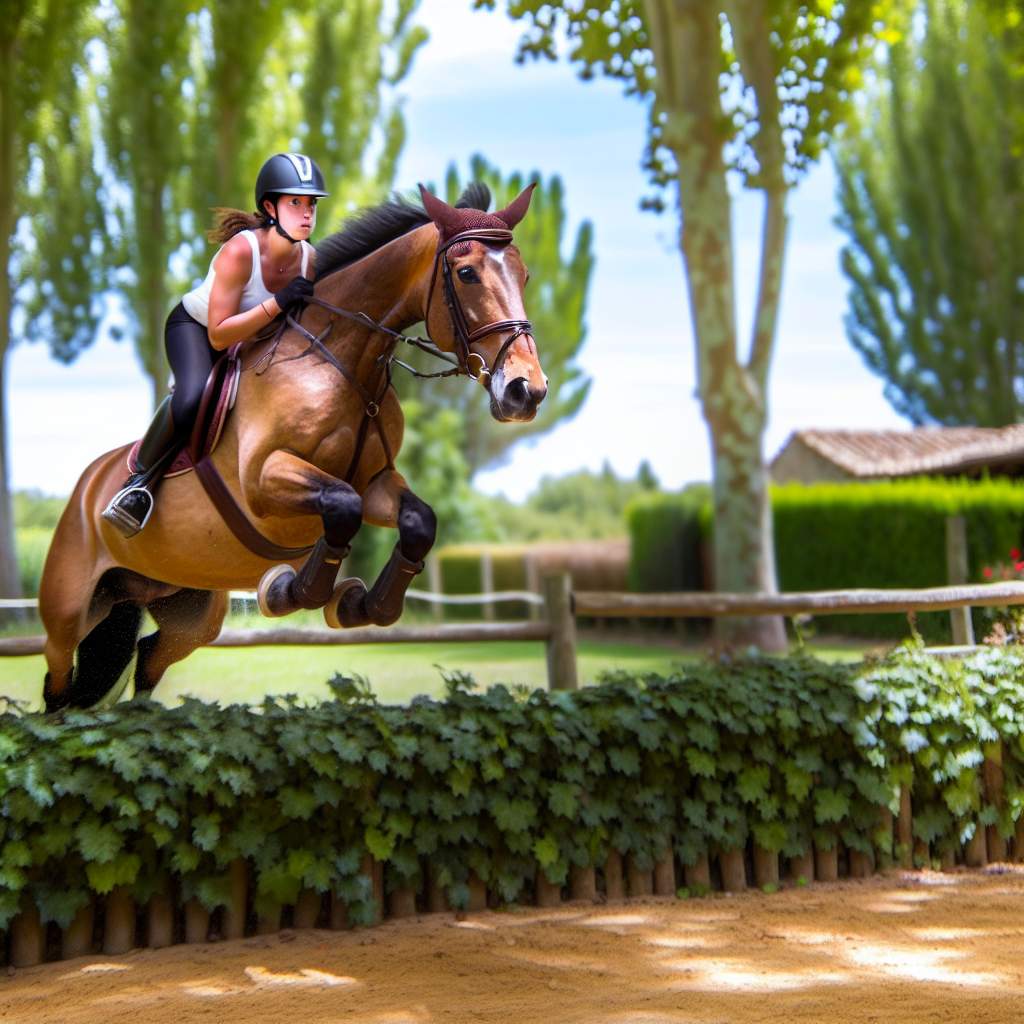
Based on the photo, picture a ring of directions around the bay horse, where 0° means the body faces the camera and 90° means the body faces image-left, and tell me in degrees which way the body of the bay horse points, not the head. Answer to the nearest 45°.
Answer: approximately 315°

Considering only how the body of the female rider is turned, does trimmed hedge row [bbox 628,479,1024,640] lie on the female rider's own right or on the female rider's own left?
on the female rider's own left

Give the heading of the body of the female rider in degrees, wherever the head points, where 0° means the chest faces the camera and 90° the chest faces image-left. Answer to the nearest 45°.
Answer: approximately 315°

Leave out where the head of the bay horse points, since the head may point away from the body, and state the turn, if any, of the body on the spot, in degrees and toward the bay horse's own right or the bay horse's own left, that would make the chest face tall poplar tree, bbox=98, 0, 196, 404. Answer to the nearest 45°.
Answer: approximately 135° to the bay horse's own left

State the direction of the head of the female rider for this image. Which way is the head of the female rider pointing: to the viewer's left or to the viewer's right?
to the viewer's right

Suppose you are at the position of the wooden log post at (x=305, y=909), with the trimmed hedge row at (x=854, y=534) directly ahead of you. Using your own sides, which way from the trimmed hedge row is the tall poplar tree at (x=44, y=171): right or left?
left

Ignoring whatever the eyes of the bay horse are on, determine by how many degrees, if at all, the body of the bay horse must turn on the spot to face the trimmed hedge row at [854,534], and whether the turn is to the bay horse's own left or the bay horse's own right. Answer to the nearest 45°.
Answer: approximately 90° to the bay horse's own left
